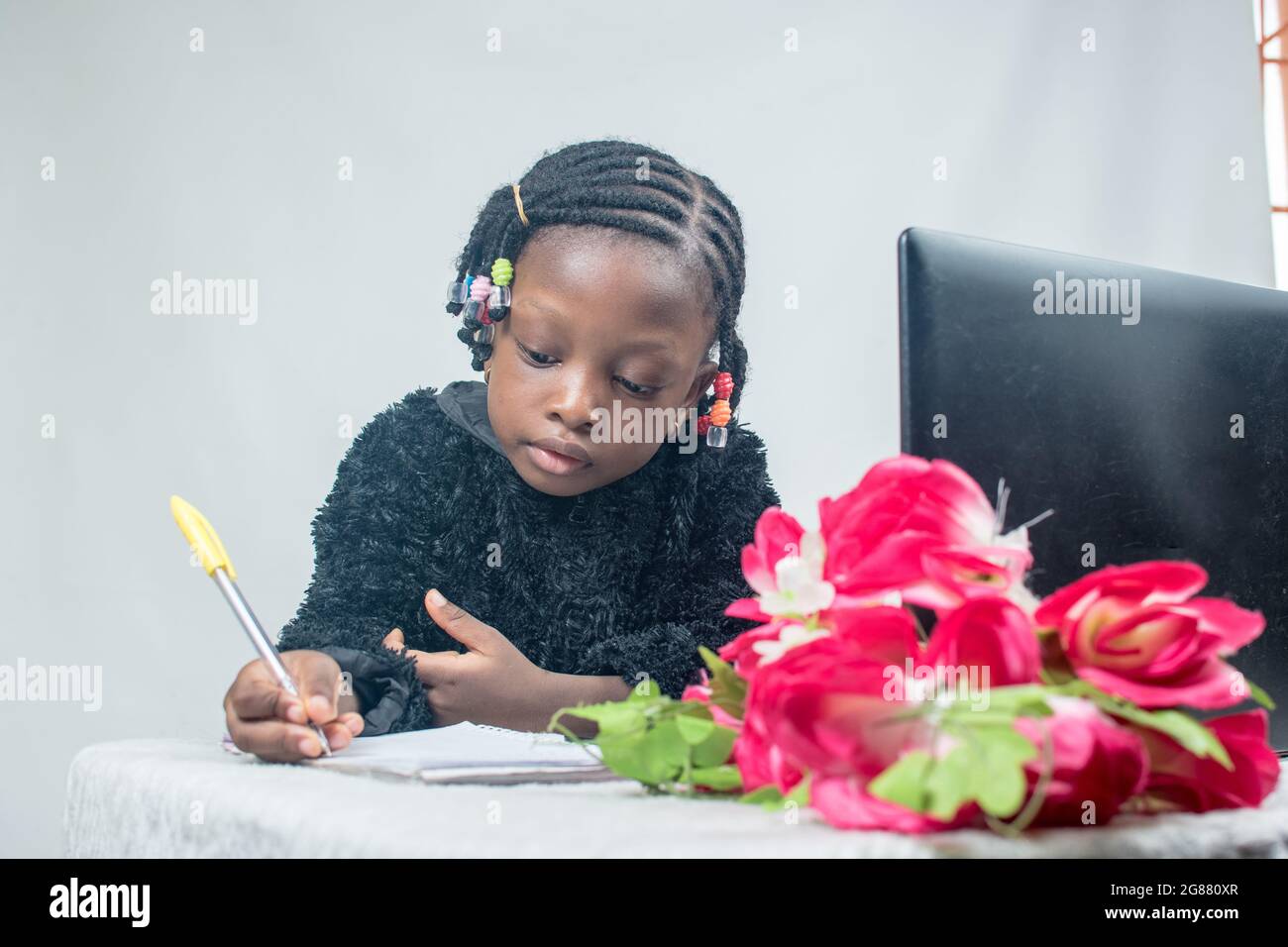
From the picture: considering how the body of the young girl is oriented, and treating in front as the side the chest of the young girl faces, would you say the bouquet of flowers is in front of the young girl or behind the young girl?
in front

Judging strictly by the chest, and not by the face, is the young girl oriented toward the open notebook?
yes

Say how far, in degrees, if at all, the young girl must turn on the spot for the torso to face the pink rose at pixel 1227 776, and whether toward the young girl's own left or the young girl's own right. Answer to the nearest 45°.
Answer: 0° — they already face it

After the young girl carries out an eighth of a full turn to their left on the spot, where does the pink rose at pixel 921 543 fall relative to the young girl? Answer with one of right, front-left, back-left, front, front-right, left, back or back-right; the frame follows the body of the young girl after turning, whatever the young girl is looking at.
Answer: front-right

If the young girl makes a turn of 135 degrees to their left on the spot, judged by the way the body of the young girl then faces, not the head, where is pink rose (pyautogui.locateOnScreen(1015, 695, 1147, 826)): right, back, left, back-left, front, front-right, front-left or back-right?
back-right

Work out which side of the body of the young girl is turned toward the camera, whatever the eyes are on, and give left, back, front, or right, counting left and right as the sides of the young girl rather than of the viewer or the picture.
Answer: front

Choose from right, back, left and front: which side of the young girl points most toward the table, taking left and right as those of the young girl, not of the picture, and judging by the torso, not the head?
front
